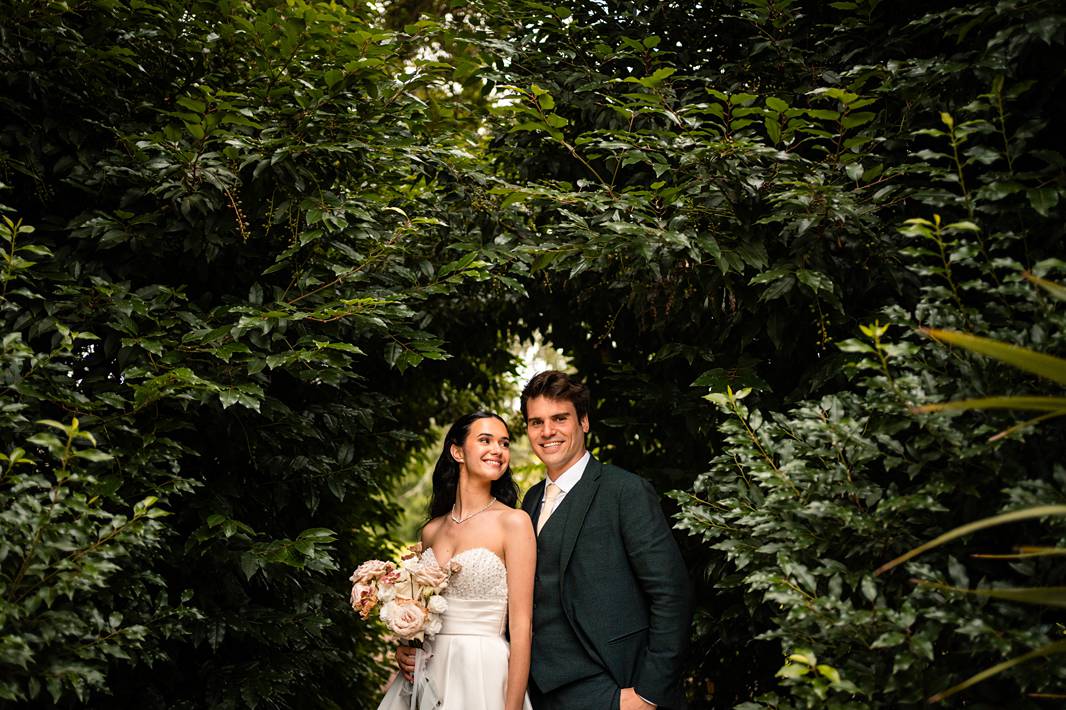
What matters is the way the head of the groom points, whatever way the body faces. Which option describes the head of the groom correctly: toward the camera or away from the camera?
toward the camera

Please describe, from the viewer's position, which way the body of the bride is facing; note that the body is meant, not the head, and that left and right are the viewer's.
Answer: facing the viewer and to the left of the viewer

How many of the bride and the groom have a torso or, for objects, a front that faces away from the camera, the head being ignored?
0

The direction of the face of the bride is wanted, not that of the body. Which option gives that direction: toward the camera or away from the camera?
toward the camera

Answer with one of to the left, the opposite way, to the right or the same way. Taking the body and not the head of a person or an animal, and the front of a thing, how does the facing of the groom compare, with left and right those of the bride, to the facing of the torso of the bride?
the same way

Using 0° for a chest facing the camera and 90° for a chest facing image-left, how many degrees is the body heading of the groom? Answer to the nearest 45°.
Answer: approximately 45°
